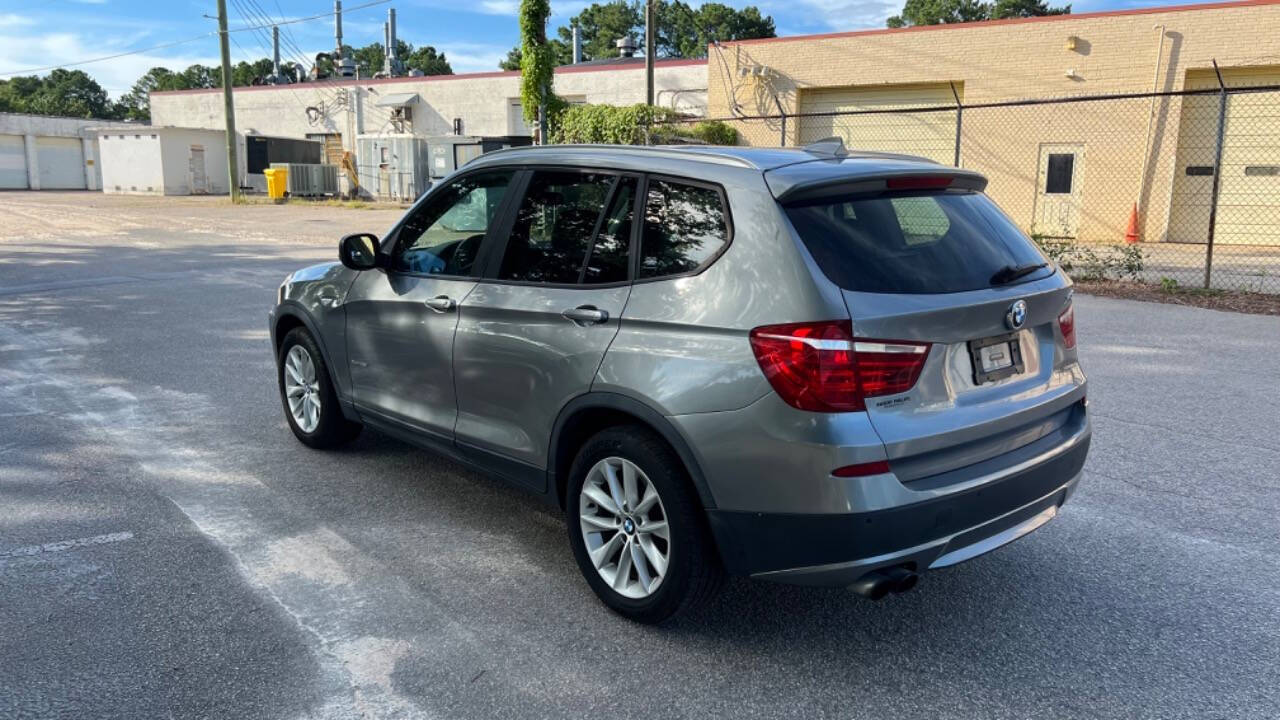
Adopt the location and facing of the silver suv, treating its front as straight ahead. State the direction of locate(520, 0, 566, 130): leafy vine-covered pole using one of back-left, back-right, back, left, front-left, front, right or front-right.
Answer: front-right

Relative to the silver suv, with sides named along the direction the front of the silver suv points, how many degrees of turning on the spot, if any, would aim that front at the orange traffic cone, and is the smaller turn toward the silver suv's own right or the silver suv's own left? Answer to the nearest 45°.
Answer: approximately 90° to the silver suv's own right

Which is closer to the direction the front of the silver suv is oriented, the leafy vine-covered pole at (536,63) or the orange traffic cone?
the leafy vine-covered pole

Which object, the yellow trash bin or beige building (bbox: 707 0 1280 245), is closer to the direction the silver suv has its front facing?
the yellow trash bin

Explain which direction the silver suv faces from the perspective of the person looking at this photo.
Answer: facing away from the viewer and to the left of the viewer

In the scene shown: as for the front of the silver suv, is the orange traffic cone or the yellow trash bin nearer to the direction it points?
the yellow trash bin

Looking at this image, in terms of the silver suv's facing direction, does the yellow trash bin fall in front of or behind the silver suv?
in front

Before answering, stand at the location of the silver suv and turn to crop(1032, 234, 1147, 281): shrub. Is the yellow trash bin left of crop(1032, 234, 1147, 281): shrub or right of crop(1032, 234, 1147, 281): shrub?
left

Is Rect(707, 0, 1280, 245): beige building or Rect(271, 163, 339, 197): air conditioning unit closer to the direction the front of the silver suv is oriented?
the air conditioning unit

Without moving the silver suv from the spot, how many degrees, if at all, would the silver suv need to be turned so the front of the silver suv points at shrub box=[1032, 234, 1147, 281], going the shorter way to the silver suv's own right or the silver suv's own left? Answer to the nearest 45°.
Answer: approximately 90° to the silver suv's own right

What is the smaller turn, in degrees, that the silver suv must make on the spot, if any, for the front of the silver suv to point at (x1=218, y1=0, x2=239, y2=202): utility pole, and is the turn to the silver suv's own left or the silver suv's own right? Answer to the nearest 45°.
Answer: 0° — it already faces it

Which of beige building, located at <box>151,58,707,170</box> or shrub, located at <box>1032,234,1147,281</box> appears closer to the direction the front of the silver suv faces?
the beige building

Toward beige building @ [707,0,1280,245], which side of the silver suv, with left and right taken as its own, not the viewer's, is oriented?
right
